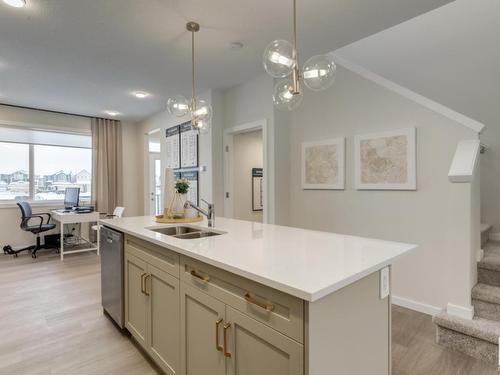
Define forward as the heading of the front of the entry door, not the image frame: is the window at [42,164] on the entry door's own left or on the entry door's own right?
on the entry door's own right

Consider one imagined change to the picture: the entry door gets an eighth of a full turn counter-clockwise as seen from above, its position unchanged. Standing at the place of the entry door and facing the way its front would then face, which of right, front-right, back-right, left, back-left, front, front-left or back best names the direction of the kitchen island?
front-right

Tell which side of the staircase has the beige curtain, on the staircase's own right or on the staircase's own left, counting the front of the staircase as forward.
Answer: on the staircase's own right

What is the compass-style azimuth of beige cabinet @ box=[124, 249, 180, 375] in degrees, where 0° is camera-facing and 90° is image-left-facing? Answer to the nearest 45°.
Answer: approximately 45°

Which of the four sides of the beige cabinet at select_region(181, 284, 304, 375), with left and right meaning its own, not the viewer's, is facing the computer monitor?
right

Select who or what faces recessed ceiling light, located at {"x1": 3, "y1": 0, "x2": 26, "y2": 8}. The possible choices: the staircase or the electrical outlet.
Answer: the staircase

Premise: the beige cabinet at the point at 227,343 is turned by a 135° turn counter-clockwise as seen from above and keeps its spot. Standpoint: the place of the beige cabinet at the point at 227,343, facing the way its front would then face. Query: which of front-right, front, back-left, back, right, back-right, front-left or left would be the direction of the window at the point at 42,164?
back-left

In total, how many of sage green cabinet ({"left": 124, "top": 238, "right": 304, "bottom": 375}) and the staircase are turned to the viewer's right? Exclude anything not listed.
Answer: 0

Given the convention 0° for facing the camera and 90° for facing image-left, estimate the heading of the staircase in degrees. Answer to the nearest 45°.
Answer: approximately 45°

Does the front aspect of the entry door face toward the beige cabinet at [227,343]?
yes

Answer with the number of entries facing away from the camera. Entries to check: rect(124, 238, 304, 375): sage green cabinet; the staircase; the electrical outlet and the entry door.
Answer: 0

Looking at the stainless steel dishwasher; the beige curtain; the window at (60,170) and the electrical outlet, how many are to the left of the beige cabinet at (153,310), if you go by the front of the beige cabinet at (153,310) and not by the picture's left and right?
1

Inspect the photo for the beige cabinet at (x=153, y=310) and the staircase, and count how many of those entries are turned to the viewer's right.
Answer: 0

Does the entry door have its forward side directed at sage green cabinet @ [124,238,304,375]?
yes

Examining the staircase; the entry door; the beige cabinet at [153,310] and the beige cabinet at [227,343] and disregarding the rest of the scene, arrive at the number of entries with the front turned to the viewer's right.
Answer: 0

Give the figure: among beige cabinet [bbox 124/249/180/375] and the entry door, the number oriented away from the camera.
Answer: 0

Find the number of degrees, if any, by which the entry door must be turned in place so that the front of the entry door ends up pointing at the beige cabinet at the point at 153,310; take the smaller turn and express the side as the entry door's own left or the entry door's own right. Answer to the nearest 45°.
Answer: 0° — it already faces it

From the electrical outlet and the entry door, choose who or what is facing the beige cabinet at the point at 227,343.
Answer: the entry door

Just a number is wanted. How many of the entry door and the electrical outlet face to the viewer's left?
0

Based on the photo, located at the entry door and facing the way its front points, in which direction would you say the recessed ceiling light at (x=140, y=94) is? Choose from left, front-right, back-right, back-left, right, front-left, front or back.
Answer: front
